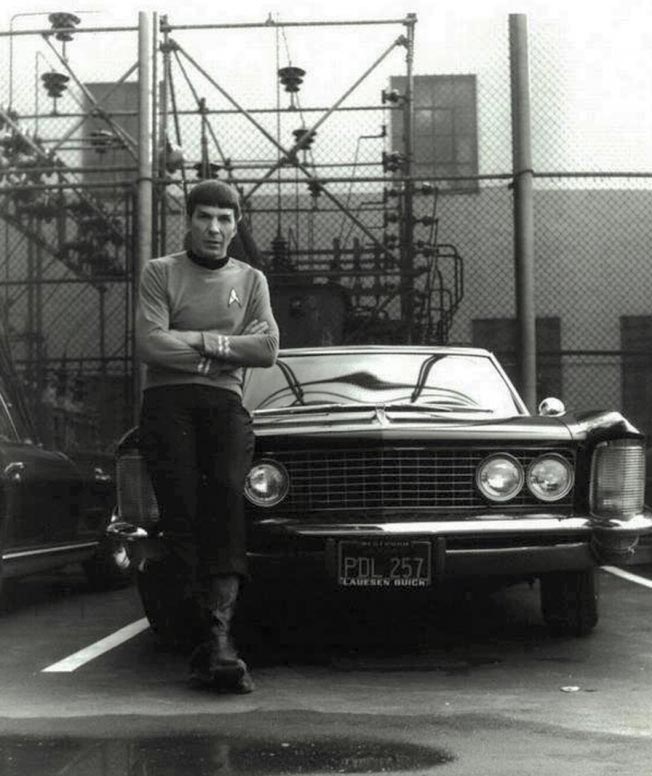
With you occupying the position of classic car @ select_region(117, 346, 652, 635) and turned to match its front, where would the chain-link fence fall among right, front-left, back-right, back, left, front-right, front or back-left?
back

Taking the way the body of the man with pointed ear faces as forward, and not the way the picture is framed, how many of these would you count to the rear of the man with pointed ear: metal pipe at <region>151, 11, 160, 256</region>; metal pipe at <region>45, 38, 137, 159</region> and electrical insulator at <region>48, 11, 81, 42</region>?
3

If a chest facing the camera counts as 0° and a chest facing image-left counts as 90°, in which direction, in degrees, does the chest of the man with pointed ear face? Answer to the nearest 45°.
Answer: approximately 0°

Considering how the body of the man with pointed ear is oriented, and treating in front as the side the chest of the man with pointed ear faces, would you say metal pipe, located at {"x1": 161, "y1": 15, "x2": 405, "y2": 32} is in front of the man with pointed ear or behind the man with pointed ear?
behind

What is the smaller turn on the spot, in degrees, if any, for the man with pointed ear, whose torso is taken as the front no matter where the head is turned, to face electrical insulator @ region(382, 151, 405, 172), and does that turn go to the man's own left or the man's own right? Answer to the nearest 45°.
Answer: approximately 180°

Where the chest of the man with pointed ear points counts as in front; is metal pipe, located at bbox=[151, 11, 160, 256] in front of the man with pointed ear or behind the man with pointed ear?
behind

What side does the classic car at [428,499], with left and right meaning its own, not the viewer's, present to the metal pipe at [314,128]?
back

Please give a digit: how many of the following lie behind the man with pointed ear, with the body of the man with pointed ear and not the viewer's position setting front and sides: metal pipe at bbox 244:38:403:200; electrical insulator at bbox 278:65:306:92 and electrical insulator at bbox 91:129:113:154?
3

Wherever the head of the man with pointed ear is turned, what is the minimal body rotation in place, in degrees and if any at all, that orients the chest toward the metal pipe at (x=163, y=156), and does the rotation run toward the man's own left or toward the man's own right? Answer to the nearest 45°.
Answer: approximately 180°

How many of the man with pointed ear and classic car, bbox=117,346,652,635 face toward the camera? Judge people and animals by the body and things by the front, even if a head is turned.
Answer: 2

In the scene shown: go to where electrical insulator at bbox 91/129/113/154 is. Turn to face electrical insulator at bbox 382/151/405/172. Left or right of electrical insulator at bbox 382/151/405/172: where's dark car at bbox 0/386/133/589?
right
